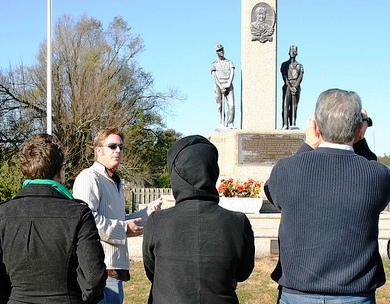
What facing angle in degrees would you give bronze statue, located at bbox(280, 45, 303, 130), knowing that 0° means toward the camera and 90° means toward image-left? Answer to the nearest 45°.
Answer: approximately 0°

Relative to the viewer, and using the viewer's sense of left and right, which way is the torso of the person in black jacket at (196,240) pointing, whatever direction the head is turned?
facing away from the viewer

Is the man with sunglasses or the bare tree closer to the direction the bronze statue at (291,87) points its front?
the man with sunglasses

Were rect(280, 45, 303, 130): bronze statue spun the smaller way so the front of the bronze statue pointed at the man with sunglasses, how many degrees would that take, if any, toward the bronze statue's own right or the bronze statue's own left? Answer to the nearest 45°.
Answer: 0° — it already faces them

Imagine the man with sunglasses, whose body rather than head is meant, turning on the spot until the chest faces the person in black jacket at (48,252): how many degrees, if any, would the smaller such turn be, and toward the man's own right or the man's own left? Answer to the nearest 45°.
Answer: approximately 45° to the man's own right

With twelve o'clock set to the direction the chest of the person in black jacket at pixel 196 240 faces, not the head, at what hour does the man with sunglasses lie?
The man with sunglasses is roughly at 11 o'clock from the person in black jacket.

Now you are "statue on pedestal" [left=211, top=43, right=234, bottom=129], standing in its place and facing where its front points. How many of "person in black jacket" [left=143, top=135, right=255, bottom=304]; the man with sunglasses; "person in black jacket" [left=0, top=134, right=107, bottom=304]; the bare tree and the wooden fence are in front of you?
3

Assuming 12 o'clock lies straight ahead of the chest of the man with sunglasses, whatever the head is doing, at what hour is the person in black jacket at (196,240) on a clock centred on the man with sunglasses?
The person in black jacket is roughly at 1 o'clock from the man with sunglasses.

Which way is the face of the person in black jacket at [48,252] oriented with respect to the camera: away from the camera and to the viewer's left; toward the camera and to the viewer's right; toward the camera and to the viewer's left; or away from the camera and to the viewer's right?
away from the camera and to the viewer's right

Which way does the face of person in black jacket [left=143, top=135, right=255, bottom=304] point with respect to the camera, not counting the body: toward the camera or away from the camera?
away from the camera

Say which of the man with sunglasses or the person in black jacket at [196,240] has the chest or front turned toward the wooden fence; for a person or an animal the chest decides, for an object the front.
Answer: the person in black jacket

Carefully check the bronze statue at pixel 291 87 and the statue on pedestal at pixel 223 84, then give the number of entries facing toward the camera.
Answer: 2

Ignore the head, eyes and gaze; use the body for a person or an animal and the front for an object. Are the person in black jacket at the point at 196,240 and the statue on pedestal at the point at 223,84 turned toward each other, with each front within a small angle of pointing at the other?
yes

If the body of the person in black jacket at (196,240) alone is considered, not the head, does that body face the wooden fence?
yes

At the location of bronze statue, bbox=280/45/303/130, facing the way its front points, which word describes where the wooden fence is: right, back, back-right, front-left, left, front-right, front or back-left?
back-right
